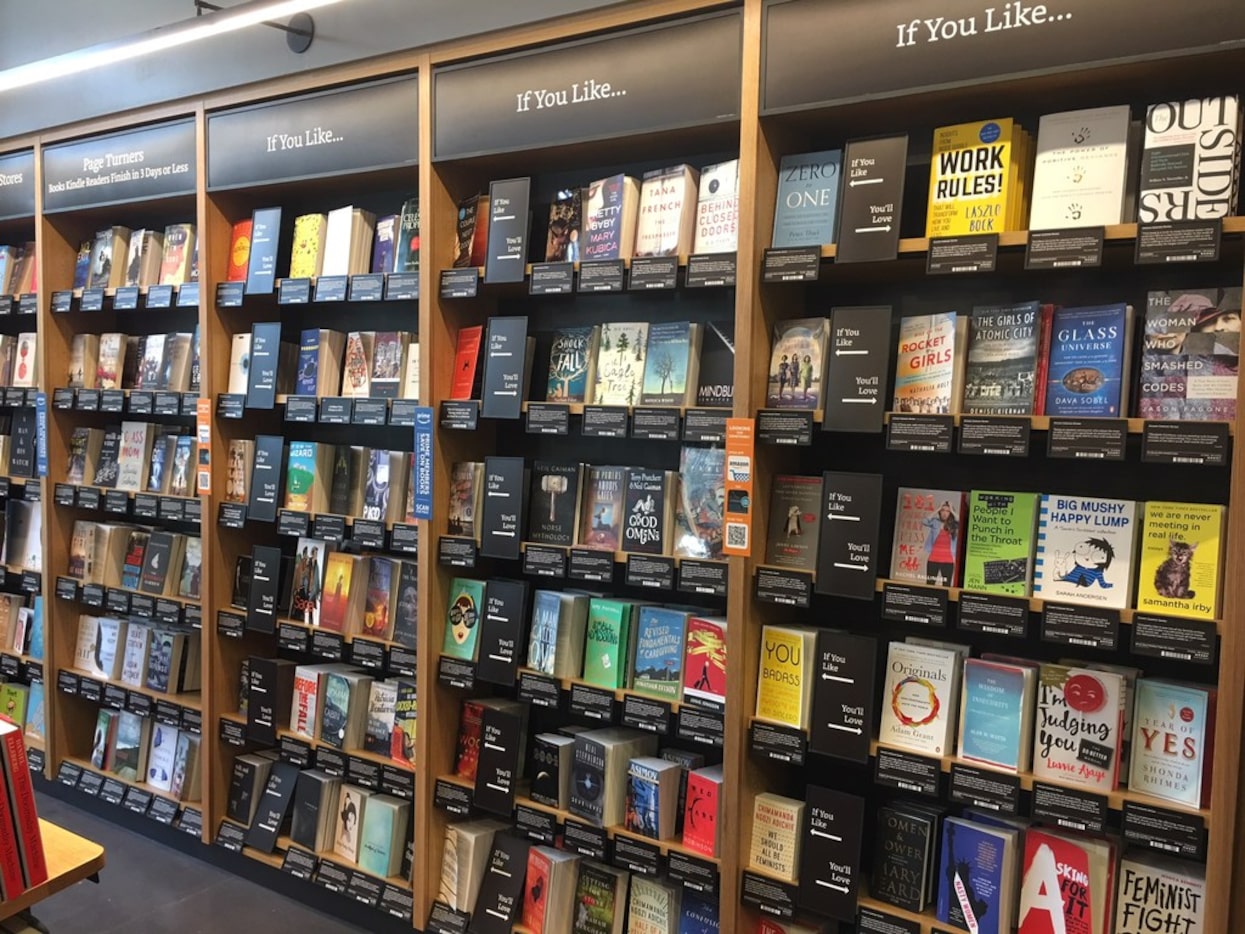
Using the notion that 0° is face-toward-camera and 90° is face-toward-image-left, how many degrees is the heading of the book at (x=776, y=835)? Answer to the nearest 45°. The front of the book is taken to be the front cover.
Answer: approximately 45°

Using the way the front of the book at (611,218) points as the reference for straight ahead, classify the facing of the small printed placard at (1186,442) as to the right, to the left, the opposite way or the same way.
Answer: the same way

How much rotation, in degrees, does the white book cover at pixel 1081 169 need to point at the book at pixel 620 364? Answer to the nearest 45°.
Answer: approximately 90° to its right

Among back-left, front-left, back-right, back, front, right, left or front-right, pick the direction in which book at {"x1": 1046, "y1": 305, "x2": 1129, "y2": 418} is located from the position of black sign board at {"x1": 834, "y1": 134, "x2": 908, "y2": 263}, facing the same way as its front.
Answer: left

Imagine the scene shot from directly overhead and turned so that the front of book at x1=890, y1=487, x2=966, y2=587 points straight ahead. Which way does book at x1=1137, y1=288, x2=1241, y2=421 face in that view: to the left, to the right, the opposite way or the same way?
the same way

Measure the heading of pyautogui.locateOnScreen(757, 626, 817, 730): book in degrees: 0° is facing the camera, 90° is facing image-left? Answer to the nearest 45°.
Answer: approximately 45°

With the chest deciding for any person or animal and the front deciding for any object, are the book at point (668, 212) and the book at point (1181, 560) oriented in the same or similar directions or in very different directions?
same or similar directions

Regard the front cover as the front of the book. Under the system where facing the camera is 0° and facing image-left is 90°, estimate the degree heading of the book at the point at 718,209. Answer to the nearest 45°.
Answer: approximately 45°

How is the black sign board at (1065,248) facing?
toward the camera

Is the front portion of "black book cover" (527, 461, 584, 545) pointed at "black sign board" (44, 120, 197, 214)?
no

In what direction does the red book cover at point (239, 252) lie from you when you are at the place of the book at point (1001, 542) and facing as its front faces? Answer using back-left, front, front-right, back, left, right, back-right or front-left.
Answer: right

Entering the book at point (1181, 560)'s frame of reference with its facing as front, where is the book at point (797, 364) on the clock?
the book at point (797, 364) is roughly at 3 o'clock from the book at point (1181, 560).

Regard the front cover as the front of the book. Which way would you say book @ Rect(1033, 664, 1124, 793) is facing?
toward the camera

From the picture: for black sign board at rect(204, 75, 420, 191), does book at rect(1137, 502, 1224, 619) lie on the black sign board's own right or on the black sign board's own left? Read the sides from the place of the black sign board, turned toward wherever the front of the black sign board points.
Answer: on the black sign board's own left

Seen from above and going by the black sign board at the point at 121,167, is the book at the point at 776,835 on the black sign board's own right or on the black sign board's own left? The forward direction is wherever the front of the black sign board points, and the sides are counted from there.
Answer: on the black sign board's own left

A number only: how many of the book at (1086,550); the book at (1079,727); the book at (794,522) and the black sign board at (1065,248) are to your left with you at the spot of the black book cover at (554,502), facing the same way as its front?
4

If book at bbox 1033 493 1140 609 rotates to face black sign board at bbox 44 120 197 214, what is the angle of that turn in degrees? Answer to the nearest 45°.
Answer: approximately 90° to its right
